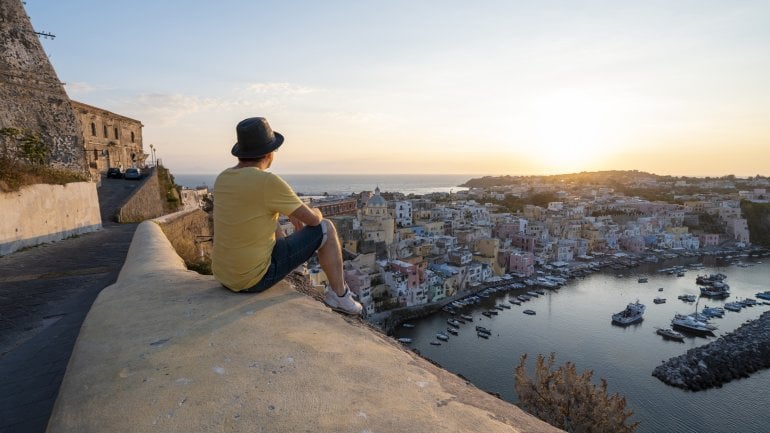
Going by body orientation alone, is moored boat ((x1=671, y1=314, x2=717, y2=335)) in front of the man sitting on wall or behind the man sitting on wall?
in front

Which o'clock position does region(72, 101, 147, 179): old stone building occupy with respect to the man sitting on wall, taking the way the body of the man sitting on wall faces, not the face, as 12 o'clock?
The old stone building is roughly at 10 o'clock from the man sitting on wall.

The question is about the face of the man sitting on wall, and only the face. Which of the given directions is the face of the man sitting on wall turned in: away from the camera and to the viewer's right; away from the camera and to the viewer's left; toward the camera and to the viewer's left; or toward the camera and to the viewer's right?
away from the camera and to the viewer's right

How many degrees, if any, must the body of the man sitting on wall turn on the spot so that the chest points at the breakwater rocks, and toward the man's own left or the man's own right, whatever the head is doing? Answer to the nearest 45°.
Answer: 0° — they already face it

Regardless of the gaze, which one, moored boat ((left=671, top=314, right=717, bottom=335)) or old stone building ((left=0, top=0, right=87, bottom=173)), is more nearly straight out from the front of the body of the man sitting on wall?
the moored boat

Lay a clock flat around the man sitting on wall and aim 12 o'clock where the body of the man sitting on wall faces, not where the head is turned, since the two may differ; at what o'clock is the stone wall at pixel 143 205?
The stone wall is roughly at 10 o'clock from the man sitting on wall.

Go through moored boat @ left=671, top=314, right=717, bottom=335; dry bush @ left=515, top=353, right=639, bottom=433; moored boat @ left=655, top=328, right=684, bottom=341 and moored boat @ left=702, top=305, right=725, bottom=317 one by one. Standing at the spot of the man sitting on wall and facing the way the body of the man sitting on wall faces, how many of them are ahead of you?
4

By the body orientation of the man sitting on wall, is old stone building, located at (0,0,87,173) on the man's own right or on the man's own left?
on the man's own left

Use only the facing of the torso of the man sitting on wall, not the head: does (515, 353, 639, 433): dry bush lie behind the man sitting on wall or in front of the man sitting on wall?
in front

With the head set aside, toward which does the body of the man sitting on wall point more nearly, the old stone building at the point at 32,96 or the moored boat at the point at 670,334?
the moored boat

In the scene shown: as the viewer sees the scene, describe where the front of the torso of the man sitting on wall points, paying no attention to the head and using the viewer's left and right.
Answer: facing away from the viewer and to the right of the viewer

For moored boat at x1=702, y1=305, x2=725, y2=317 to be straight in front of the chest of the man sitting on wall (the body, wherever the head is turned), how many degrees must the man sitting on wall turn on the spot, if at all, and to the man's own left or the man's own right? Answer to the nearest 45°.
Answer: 0° — they already face it
